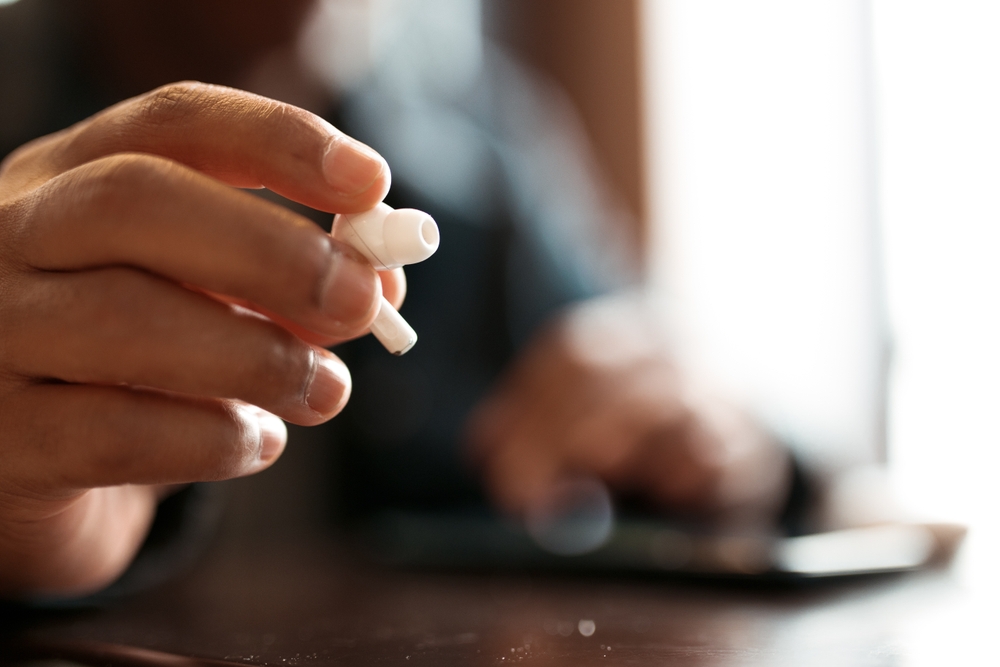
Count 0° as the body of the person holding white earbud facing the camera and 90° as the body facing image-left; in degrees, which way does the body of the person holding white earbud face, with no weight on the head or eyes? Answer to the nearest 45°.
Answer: approximately 315°
